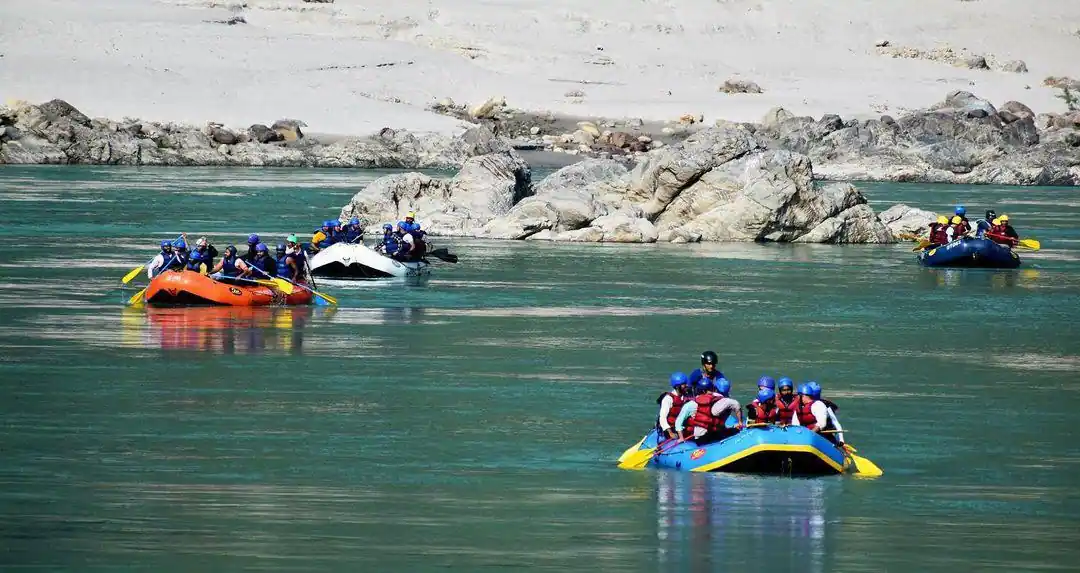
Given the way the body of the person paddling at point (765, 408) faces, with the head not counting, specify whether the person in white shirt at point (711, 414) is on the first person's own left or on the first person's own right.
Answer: on the first person's own right

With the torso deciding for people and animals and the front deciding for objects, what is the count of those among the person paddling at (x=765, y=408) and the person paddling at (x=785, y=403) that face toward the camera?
2

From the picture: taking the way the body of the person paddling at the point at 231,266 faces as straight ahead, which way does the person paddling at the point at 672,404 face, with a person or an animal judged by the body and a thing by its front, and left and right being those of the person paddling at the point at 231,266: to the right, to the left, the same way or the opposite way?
to the left

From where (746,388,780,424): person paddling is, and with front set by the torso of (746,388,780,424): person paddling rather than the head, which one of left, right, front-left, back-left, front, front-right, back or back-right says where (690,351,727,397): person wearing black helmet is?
back-right

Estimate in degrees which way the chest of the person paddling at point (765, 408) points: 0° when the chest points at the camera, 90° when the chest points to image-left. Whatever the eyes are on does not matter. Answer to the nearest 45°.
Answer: approximately 0°

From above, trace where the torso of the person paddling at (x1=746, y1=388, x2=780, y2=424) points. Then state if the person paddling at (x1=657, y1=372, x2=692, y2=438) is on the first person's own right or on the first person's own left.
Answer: on the first person's own right
